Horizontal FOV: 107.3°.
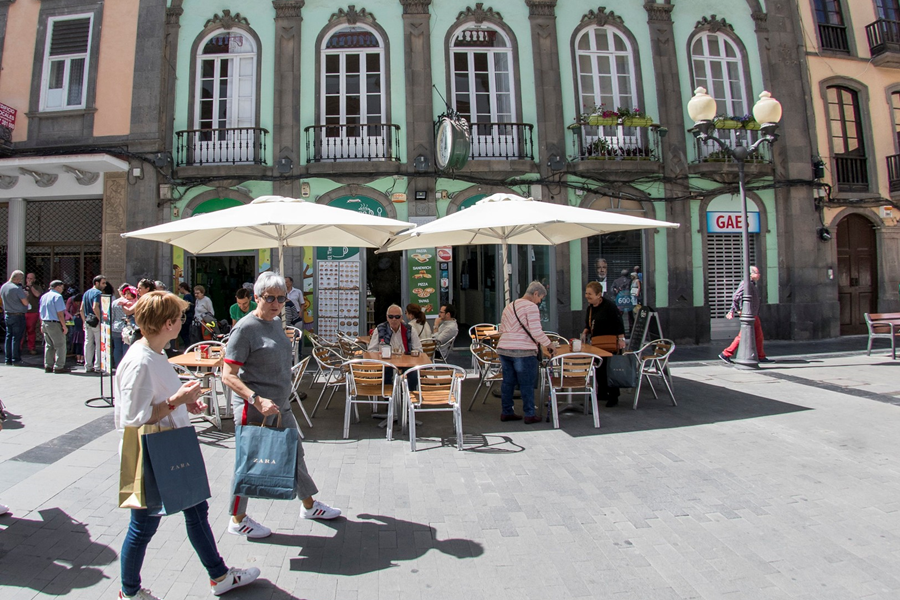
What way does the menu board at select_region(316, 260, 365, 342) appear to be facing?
toward the camera

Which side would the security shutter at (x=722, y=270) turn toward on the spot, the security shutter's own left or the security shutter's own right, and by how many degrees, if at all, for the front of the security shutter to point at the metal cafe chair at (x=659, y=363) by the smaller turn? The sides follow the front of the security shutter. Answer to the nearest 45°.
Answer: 0° — it already faces it

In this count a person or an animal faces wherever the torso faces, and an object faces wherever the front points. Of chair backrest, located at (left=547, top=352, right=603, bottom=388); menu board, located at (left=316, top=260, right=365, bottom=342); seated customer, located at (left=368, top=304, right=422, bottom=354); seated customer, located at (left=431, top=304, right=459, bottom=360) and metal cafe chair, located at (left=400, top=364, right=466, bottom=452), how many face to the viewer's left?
1

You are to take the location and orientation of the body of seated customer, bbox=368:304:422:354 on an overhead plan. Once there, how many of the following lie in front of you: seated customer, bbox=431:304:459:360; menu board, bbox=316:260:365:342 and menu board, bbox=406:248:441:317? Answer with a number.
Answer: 0

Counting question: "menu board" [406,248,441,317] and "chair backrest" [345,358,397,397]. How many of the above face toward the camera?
1

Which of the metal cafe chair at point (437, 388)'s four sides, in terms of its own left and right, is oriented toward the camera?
back

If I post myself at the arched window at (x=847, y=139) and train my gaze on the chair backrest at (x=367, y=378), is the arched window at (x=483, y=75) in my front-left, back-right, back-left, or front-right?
front-right

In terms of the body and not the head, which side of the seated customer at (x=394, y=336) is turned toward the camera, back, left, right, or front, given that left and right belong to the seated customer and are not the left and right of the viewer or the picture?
front

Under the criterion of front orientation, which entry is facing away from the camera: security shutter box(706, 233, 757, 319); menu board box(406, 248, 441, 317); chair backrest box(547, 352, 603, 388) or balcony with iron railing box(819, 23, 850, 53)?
the chair backrest

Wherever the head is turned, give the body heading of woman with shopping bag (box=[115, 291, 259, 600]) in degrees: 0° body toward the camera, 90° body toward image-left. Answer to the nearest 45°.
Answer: approximately 270°

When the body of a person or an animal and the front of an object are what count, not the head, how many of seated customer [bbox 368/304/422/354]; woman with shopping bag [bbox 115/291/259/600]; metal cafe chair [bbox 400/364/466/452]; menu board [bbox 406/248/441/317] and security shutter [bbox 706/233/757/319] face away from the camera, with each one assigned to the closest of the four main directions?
1

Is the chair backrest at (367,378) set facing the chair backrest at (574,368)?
no

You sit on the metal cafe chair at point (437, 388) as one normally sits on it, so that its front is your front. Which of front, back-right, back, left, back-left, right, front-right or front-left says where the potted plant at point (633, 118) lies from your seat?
front-right

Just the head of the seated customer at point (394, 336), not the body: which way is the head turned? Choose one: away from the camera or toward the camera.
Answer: toward the camera

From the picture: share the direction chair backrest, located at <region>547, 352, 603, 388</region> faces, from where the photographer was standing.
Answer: facing away from the viewer

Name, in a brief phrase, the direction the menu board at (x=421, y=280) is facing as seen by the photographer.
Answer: facing the viewer

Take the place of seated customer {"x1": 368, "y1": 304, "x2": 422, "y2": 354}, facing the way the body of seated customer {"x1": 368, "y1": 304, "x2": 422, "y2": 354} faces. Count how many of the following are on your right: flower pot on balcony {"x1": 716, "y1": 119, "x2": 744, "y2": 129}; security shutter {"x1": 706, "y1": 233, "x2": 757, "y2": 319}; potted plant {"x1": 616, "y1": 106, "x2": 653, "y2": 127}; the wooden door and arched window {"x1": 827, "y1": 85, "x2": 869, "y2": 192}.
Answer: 0

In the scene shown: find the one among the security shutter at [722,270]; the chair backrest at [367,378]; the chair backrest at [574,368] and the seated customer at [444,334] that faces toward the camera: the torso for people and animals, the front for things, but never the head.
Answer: the security shutter
